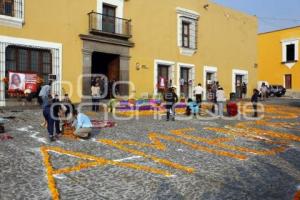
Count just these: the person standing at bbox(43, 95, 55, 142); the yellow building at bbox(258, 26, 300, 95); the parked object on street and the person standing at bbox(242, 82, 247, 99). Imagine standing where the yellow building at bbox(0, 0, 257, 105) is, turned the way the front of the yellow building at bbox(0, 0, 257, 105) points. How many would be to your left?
3

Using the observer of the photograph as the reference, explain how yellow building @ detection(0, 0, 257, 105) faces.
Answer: facing the viewer and to the right of the viewer

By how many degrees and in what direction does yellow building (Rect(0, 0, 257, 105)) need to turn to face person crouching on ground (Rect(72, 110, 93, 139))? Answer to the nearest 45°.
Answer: approximately 45° to its right

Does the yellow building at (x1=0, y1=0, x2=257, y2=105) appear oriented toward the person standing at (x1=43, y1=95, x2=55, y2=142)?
no

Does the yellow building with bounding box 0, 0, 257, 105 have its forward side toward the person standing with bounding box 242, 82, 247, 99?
no

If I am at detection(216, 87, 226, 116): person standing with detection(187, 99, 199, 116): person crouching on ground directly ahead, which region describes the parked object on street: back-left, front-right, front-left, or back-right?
back-right

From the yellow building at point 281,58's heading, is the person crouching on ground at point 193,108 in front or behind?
in front

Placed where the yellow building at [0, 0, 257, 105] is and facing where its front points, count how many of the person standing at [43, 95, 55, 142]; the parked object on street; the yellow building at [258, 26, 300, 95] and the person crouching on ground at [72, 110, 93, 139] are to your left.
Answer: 2

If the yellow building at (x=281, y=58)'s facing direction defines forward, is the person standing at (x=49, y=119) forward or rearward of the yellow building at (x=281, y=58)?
forward
